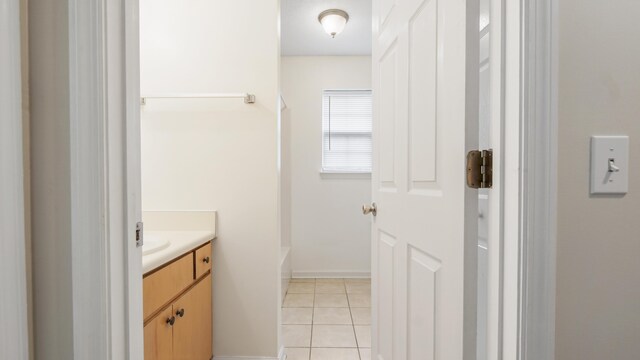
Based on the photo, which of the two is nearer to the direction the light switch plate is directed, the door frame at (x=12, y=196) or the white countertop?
the door frame

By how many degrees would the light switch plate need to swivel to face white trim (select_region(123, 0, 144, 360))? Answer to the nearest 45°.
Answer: approximately 45° to its right

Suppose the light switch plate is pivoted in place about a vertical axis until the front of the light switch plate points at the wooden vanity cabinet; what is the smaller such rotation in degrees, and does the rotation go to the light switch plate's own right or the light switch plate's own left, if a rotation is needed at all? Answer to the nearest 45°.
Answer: approximately 90° to the light switch plate's own right

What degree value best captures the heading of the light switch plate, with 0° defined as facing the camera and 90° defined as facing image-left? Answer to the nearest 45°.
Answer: approximately 0°

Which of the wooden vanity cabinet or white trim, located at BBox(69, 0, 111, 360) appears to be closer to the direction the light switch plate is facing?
the white trim

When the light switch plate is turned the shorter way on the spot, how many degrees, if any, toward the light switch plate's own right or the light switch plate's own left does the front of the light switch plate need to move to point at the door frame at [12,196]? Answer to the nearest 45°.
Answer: approximately 45° to the light switch plate's own right

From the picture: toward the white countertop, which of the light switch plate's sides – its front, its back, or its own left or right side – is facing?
right
